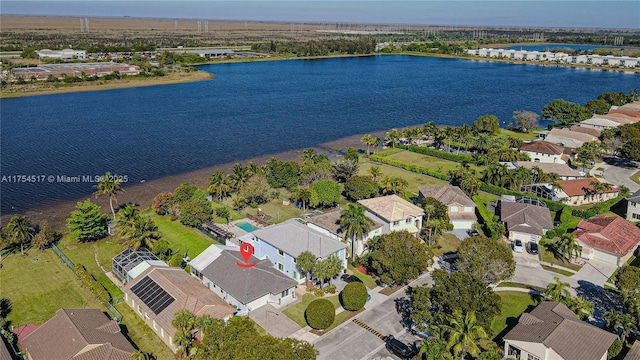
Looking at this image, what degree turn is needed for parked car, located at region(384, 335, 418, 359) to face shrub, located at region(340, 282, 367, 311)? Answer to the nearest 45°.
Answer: approximately 180°

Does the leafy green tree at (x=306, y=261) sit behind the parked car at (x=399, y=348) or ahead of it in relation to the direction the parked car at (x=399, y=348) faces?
behind

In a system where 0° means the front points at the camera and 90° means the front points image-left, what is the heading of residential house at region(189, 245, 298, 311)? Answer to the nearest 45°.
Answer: approximately 315°

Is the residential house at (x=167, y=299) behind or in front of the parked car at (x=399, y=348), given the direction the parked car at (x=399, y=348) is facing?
behind

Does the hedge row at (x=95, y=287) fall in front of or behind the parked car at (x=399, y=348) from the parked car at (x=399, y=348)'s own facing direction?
behind

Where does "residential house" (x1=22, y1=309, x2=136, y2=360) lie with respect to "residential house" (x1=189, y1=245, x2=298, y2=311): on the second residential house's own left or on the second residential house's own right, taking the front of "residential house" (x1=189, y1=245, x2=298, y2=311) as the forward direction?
on the second residential house's own right

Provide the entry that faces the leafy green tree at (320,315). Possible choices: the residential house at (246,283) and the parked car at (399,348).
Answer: the residential house
